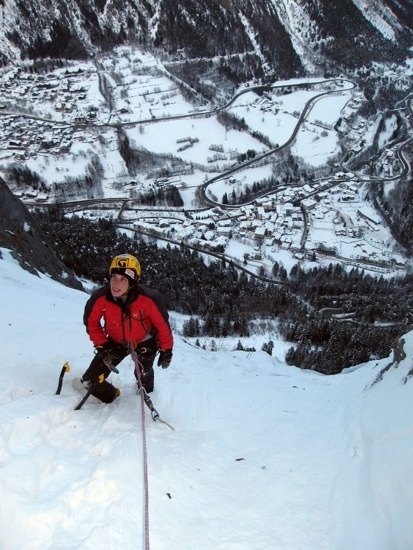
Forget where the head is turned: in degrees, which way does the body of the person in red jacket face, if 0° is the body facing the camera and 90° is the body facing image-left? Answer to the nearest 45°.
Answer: approximately 0°
